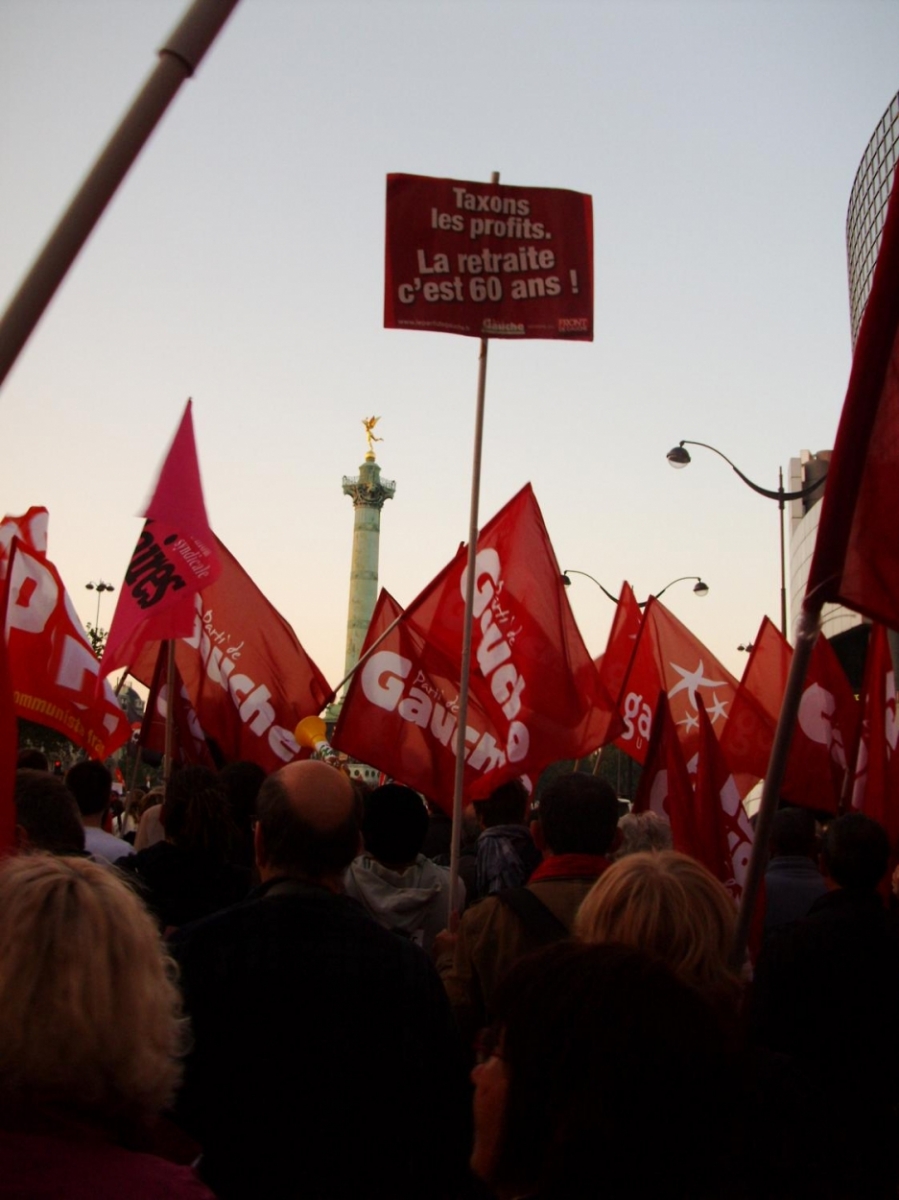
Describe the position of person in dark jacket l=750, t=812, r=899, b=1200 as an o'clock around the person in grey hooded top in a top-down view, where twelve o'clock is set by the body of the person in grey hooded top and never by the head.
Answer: The person in dark jacket is roughly at 4 o'clock from the person in grey hooded top.

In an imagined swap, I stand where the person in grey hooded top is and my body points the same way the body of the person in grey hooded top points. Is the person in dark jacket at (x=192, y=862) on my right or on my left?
on my left

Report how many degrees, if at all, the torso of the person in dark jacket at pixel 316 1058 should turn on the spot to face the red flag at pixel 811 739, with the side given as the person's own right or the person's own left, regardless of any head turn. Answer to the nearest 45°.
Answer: approximately 45° to the person's own right

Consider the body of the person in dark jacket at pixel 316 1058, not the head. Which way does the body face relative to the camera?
away from the camera

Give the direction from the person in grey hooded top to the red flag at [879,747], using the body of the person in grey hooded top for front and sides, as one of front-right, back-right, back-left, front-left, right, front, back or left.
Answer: front-right

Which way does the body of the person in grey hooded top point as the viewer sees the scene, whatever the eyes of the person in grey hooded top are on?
away from the camera

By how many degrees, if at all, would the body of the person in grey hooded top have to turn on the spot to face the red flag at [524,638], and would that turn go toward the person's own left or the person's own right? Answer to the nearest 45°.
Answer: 0° — they already face it

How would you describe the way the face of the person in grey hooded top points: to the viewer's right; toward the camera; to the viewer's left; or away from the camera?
away from the camera

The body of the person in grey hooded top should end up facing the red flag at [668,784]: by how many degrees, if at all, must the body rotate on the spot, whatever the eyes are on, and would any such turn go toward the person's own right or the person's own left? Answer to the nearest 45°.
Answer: approximately 45° to the person's own right

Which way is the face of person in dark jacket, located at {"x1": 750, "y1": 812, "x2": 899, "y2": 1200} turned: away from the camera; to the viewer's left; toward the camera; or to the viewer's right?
away from the camera

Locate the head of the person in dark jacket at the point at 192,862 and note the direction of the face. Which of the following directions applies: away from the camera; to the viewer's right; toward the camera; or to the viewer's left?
away from the camera
